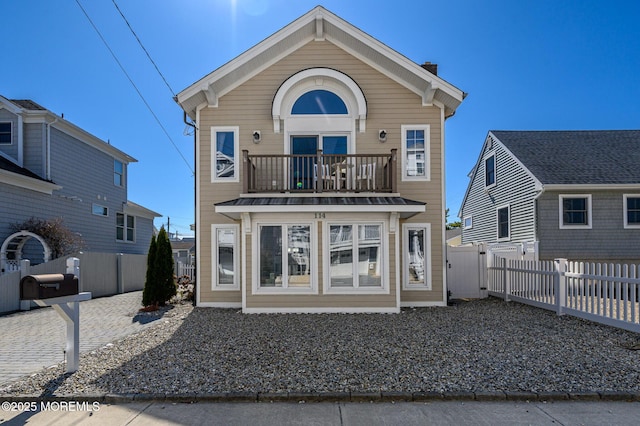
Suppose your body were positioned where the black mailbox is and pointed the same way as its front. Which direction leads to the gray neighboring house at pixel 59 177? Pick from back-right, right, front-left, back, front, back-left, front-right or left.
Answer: back-right

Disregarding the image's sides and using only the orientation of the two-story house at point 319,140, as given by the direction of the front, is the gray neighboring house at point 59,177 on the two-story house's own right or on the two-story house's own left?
on the two-story house's own right

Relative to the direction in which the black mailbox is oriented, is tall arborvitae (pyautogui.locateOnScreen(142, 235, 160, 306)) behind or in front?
behind

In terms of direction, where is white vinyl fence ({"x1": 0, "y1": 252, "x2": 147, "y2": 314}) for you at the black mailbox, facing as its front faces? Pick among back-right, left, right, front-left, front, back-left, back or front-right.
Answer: back-right

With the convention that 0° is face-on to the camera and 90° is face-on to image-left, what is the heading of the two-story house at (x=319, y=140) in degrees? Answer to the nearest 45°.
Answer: approximately 0°

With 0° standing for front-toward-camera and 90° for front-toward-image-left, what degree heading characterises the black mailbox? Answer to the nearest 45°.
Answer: approximately 45°

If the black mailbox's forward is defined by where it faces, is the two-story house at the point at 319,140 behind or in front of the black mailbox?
behind

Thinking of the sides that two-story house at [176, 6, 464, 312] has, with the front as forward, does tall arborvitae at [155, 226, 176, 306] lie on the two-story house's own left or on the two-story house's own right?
on the two-story house's own right
